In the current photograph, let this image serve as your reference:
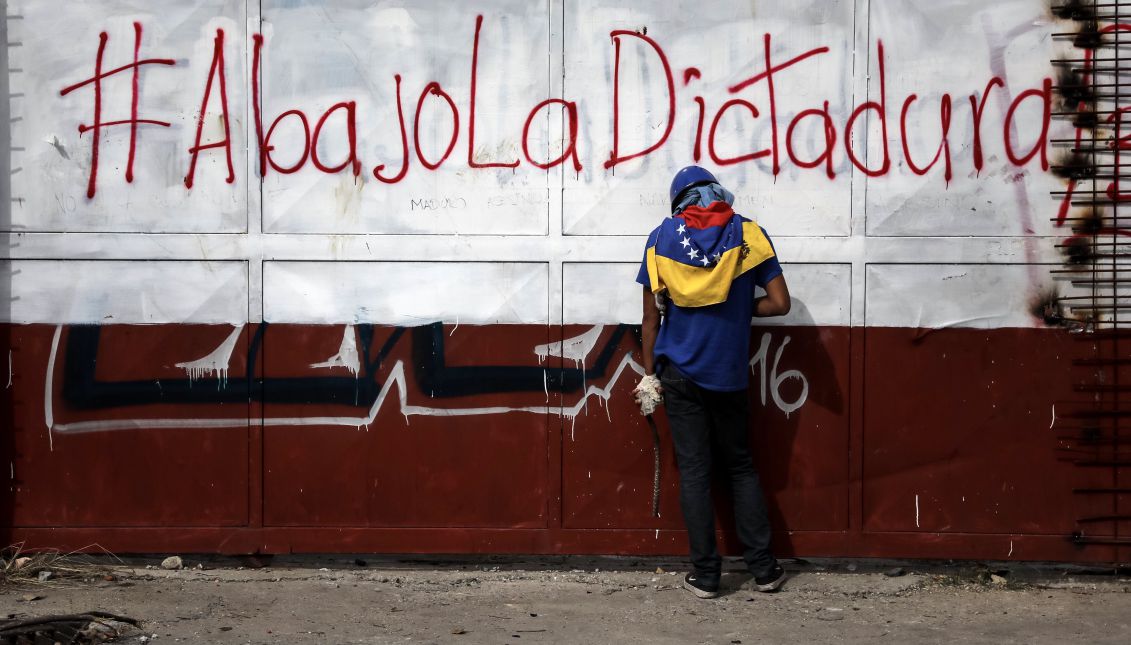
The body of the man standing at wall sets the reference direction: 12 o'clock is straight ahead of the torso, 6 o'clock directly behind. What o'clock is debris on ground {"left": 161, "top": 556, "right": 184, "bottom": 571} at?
The debris on ground is roughly at 9 o'clock from the man standing at wall.

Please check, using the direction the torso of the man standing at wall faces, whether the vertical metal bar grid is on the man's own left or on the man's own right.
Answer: on the man's own right

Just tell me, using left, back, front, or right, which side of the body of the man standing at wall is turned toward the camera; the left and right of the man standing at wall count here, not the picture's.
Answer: back
